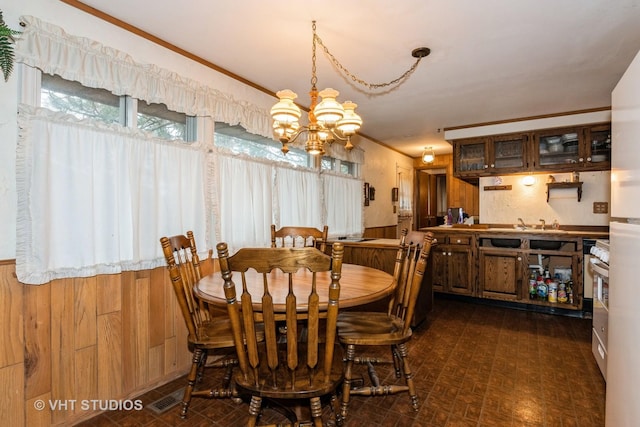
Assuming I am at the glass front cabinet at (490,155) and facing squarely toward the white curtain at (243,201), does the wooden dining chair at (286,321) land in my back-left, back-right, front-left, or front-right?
front-left

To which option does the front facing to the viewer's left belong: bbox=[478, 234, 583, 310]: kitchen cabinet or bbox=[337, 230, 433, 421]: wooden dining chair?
the wooden dining chair

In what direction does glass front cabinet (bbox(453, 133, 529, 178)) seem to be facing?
toward the camera

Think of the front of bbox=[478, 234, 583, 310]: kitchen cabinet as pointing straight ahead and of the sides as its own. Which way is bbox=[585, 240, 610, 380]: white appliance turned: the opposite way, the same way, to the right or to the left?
to the right

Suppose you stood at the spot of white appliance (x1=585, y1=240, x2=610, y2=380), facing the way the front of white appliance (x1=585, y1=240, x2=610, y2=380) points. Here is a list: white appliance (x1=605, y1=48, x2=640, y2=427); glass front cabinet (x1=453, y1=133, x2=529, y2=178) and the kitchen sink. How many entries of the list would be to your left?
1

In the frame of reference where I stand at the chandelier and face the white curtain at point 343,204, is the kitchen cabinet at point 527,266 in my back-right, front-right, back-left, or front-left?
front-right

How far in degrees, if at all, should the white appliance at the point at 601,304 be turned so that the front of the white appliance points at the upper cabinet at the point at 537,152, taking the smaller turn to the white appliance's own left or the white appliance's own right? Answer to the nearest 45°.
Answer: approximately 90° to the white appliance's own right

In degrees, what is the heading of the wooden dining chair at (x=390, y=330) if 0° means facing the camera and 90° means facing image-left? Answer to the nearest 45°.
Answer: approximately 90°

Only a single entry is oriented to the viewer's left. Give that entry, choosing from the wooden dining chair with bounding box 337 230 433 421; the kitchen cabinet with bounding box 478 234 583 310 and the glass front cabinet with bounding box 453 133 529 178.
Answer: the wooden dining chair

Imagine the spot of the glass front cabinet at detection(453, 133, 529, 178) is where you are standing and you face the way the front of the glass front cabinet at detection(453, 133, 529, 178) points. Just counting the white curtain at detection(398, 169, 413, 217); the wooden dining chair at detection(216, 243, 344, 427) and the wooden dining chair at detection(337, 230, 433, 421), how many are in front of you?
2

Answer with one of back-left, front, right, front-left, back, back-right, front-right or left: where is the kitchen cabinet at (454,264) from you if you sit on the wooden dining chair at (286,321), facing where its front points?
front-right

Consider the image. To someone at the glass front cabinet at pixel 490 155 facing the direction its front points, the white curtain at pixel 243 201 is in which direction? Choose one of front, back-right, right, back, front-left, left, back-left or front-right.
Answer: front-right

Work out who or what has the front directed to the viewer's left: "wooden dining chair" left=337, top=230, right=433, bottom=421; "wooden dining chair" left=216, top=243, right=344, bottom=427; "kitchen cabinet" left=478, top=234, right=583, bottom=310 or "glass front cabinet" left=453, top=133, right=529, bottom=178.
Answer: "wooden dining chair" left=337, top=230, right=433, bottom=421

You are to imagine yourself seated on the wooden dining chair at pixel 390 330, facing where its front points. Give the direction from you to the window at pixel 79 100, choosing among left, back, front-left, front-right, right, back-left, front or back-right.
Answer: front

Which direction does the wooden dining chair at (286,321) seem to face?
away from the camera

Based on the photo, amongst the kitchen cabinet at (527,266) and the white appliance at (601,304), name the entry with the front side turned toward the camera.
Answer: the kitchen cabinet

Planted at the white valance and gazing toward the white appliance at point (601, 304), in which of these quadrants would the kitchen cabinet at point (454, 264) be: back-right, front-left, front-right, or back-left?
front-left

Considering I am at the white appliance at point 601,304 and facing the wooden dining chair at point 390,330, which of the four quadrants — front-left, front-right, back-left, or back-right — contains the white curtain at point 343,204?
front-right

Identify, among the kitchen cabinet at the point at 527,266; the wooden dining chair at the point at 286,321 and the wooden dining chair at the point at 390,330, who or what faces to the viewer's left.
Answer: the wooden dining chair at the point at 390,330

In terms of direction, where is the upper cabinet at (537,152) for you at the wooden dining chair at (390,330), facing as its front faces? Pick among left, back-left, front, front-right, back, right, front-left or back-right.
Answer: back-right

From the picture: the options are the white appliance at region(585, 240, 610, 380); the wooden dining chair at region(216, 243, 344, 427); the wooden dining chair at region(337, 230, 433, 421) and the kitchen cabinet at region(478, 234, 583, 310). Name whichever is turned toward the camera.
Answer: the kitchen cabinet

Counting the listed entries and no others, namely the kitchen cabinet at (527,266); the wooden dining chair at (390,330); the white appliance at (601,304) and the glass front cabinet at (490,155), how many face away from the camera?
0

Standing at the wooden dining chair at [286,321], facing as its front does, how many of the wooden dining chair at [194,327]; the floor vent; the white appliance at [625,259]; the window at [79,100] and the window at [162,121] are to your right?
1
